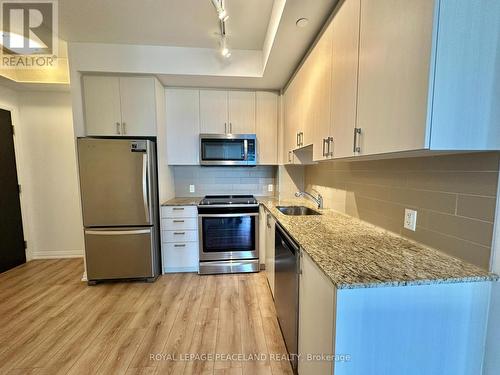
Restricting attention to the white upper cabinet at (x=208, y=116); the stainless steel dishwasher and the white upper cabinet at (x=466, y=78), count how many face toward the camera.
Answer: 1

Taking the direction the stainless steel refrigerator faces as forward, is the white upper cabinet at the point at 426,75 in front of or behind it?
in front

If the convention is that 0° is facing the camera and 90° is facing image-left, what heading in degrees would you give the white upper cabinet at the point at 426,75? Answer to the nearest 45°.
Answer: approximately 45°

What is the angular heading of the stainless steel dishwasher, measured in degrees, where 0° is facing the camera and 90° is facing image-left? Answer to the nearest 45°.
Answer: approximately 90°

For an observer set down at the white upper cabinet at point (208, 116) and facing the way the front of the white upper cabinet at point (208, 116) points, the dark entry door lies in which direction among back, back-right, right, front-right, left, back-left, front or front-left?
right

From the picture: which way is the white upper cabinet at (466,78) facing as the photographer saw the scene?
facing to the left of the viewer

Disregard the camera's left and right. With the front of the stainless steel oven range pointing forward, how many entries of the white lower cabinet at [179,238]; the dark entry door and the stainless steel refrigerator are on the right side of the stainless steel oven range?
3

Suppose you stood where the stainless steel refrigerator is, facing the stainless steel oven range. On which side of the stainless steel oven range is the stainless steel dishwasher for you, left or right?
right
